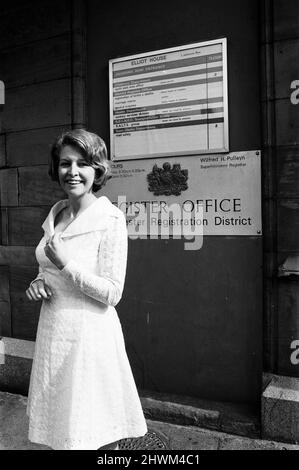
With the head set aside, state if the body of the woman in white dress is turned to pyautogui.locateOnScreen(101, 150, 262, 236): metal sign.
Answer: no

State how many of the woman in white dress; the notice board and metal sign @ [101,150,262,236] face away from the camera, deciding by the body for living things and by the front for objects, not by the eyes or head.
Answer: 0

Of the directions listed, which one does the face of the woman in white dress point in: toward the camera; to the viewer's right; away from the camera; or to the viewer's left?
toward the camera

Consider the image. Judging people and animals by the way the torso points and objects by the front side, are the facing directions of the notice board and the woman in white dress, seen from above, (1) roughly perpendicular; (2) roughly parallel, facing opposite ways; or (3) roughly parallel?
roughly parallel

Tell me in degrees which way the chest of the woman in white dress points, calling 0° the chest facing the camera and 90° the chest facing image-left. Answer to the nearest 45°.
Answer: approximately 45°

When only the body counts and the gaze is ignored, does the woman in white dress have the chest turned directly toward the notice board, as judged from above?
no

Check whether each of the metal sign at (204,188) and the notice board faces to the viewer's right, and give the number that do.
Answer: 0

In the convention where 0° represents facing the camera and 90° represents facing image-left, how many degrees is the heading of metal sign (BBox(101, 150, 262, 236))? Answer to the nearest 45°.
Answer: approximately 45°

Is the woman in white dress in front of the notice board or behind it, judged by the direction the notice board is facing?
in front
